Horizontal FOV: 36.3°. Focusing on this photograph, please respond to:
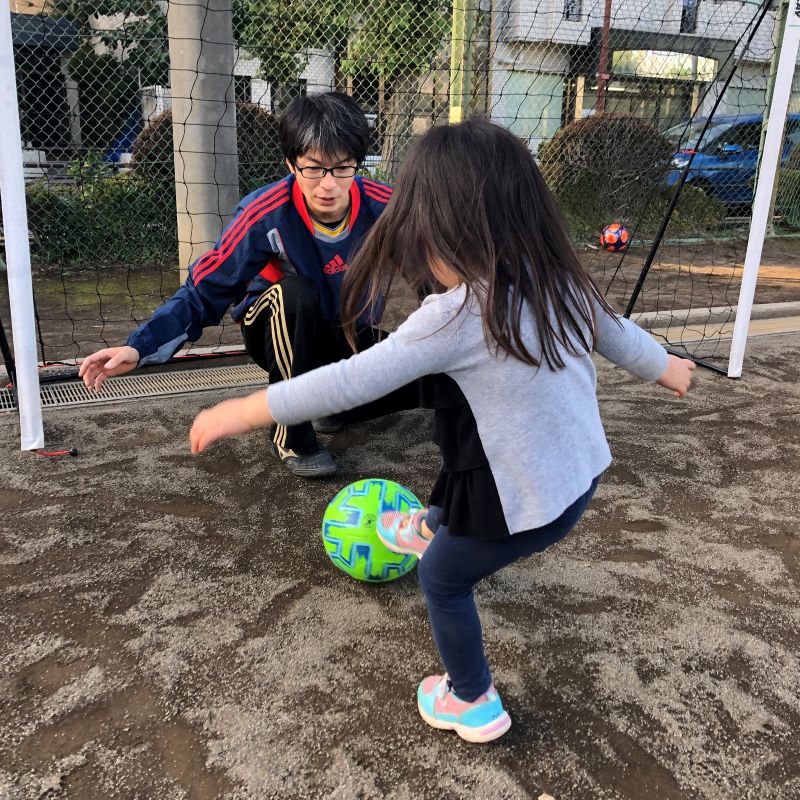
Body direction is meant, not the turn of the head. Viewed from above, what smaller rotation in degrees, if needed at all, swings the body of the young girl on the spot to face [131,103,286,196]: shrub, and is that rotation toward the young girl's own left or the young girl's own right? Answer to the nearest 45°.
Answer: approximately 45° to the young girl's own right

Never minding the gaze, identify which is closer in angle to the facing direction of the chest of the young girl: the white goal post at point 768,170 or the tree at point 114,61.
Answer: the tree

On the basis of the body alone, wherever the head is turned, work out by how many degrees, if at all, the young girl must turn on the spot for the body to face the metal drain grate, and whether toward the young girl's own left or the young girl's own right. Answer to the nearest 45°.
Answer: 0° — they already face it

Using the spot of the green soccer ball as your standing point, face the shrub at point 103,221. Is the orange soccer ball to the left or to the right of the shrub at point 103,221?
right

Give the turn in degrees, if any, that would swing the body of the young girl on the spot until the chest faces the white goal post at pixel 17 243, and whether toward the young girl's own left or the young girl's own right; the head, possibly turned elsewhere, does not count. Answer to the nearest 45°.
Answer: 0° — they already face it

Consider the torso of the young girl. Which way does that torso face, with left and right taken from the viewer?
facing away from the viewer and to the left of the viewer

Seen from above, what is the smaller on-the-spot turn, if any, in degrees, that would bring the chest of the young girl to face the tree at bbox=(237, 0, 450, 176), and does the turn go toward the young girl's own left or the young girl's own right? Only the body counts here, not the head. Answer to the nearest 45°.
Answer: approximately 45° to the young girl's own right

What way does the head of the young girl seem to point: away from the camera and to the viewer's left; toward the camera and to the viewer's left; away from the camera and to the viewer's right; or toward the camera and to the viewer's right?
away from the camera and to the viewer's left
